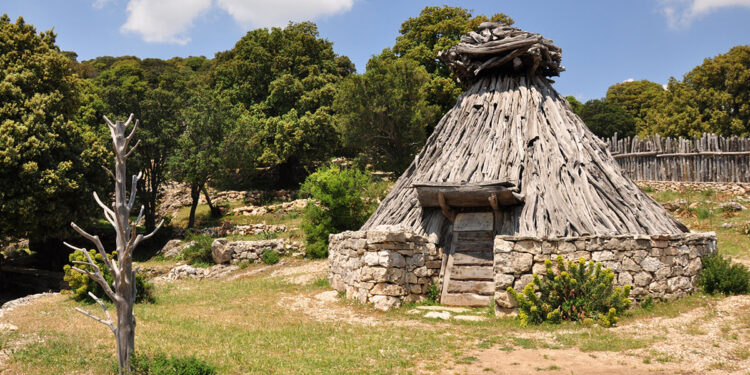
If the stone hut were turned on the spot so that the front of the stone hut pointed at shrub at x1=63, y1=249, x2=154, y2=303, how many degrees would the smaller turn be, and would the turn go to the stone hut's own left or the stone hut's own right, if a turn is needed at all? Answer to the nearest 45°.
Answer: approximately 90° to the stone hut's own right

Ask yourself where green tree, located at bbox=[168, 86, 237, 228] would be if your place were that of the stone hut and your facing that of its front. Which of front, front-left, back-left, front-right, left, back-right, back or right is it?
back-right

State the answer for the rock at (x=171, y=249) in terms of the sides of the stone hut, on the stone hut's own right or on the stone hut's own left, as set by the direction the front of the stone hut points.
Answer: on the stone hut's own right

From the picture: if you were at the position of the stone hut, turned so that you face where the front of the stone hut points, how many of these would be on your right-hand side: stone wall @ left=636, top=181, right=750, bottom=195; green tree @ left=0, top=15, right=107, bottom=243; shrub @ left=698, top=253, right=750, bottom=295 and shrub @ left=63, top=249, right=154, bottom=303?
2

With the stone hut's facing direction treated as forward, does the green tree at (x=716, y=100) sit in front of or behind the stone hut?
behind

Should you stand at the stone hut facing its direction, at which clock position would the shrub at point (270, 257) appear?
The shrub is roughly at 4 o'clock from the stone hut.

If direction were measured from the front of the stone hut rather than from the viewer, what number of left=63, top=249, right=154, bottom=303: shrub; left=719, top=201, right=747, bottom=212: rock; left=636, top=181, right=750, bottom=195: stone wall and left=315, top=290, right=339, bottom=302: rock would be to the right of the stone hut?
2

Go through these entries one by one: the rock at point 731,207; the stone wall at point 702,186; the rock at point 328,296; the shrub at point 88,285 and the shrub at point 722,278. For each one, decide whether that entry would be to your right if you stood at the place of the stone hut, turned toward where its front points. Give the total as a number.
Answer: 2

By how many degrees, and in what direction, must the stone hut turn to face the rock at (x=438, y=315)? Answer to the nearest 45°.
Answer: approximately 45° to its right

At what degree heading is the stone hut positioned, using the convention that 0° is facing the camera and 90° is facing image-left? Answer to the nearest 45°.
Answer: approximately 0°

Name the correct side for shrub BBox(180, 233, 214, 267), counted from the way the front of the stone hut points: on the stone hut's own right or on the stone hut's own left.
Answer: on the stone hut's own right

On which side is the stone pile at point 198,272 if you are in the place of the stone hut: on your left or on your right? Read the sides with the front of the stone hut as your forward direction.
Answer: on your right

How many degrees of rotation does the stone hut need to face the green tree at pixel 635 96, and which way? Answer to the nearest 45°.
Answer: approximately 180°
